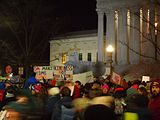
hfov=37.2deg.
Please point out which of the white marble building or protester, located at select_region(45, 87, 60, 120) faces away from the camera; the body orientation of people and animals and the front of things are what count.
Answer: the protester

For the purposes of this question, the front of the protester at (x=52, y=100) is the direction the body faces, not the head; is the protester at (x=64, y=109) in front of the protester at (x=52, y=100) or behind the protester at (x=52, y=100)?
behind

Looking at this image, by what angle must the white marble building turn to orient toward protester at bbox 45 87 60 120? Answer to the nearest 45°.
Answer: approximately 45° to its left

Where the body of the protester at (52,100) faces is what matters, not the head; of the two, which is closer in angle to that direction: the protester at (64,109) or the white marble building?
the white marble building

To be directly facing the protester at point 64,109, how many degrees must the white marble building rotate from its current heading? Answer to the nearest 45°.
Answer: approximately 45° to its left

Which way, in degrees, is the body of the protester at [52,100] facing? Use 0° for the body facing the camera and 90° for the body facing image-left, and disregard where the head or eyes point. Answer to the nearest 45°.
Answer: approximately 180°

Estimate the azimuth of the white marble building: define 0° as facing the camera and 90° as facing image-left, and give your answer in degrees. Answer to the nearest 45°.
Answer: approximately 45°

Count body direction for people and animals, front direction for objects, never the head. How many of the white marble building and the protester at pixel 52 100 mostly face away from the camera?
1
